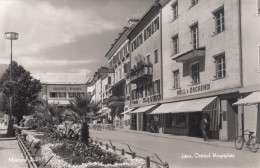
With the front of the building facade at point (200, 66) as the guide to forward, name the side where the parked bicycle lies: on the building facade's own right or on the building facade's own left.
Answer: on the building facade's own left

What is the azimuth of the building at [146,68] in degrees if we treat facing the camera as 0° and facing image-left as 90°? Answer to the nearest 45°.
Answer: approximately 45°

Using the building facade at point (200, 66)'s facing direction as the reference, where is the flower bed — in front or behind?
in front

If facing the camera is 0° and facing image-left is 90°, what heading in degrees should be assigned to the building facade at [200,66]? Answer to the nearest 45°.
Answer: approximately 45°

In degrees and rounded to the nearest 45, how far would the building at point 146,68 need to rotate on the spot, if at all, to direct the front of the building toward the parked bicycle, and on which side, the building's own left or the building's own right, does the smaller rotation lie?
approximately 45° to the building's own left

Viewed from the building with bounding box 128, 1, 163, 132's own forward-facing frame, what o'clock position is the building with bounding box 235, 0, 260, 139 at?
the building with bounding box 235, 0, 260, 139 is roughly at 10 o'clock from the building with bounding box 128, 1, 163, 132.

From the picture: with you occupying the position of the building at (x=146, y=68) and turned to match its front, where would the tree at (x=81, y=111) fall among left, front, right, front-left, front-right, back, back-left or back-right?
front-left
